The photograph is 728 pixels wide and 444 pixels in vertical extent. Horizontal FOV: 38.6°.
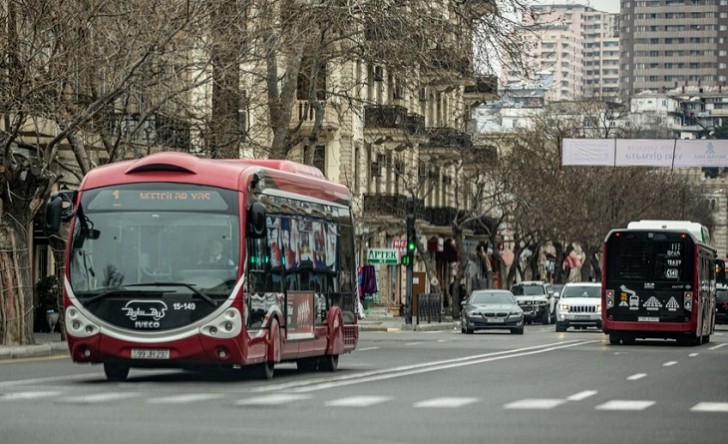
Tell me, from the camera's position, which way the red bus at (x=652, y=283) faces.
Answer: facing away from the viewer

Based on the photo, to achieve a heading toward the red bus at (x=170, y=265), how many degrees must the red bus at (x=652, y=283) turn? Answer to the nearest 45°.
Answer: approximately 180°
